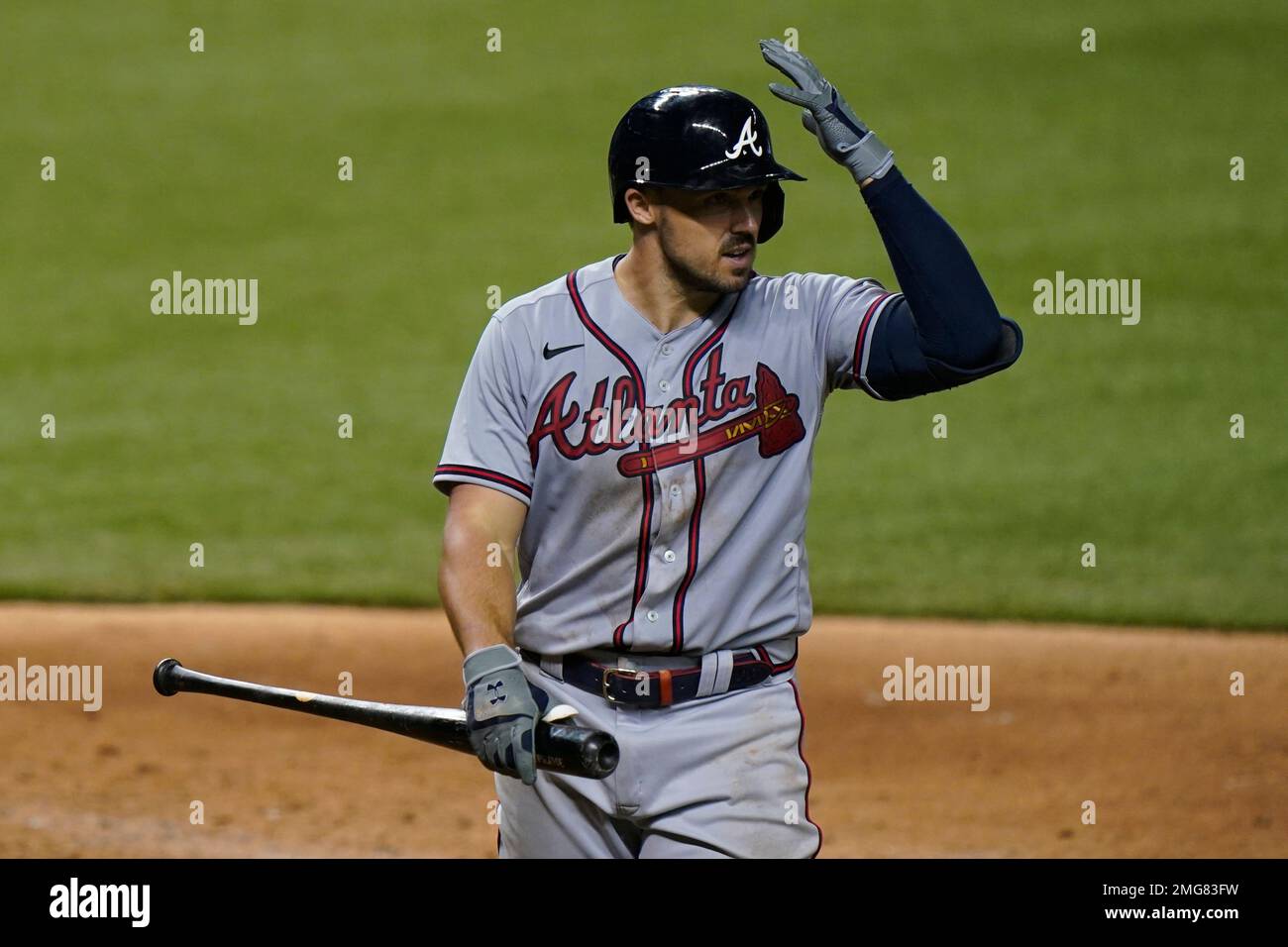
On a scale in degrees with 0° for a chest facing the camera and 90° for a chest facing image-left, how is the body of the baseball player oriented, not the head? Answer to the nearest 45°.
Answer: approximately 0°

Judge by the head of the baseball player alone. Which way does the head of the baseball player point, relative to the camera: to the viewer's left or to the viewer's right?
to the viewer's right
